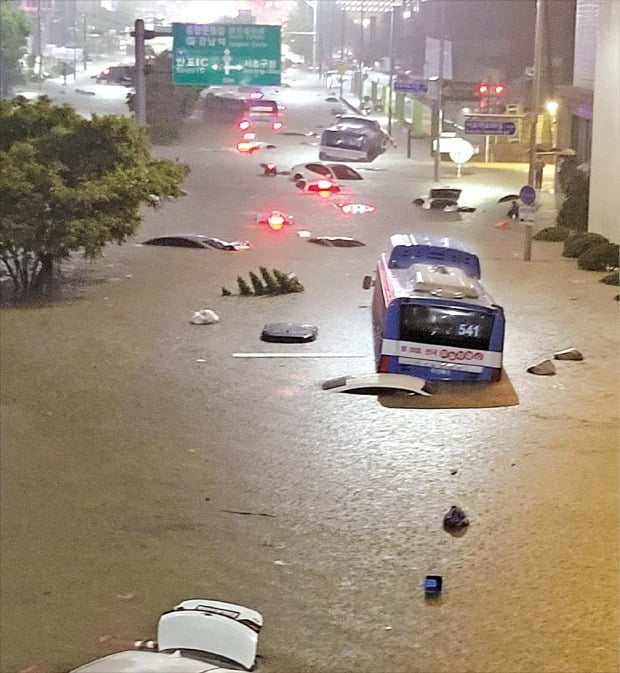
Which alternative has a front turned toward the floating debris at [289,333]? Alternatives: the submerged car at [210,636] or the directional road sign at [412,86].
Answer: the directional road sign

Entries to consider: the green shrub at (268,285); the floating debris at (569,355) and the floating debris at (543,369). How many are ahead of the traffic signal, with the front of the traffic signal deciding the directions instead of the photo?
3

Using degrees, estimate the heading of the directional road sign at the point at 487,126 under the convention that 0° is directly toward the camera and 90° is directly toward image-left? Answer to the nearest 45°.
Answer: approximately 0°

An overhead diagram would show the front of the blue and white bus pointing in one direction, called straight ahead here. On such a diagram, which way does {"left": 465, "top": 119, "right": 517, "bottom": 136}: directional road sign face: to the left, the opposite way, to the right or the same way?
the opposite way

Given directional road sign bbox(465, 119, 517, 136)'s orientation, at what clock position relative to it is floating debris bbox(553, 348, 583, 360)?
The floating debris is roughly at 12 o'clock from the directional road sign.

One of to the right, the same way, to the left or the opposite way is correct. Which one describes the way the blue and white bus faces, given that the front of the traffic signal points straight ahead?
the opposite way

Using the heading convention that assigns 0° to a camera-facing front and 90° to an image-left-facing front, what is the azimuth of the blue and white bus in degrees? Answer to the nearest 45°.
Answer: approximately 180°

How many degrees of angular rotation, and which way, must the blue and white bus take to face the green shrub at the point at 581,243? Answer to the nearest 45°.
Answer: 0° — it already faces it

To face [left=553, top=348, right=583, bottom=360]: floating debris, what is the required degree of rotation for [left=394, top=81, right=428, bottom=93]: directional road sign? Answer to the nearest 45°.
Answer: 0° — it already faces it

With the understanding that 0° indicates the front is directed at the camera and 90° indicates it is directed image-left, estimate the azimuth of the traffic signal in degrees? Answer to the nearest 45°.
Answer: approximately 0°

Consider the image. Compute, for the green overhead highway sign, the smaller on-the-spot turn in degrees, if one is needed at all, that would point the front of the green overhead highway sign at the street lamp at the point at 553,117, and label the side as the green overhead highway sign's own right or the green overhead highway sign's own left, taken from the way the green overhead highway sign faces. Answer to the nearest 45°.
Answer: approximately 135° to the green overhead highway sign's own left
